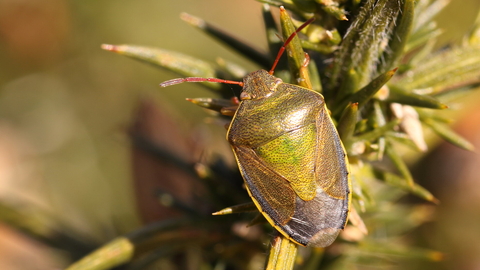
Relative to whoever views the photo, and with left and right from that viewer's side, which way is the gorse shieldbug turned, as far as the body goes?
facing away from the viewer and to the left of the viewer
